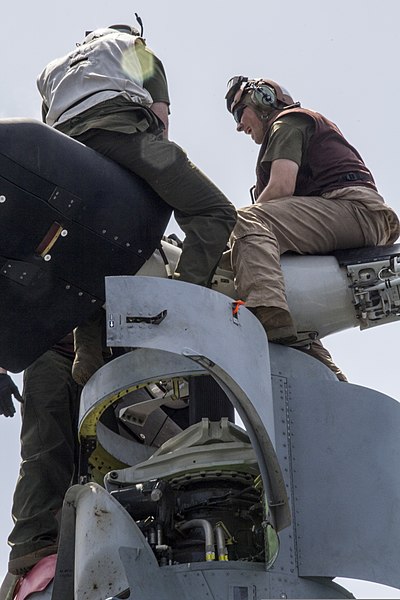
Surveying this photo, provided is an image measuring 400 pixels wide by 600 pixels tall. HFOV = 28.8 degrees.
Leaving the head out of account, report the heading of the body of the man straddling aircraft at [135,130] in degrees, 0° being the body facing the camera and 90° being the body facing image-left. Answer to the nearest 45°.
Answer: approximately 225°

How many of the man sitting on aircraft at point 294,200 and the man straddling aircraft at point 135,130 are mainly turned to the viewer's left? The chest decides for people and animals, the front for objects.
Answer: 1

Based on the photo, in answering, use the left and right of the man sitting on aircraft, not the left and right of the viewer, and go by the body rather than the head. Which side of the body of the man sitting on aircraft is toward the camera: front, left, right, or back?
left

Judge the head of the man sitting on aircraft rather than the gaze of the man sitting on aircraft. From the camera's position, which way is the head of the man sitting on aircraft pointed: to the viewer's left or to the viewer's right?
to the viewer's left
